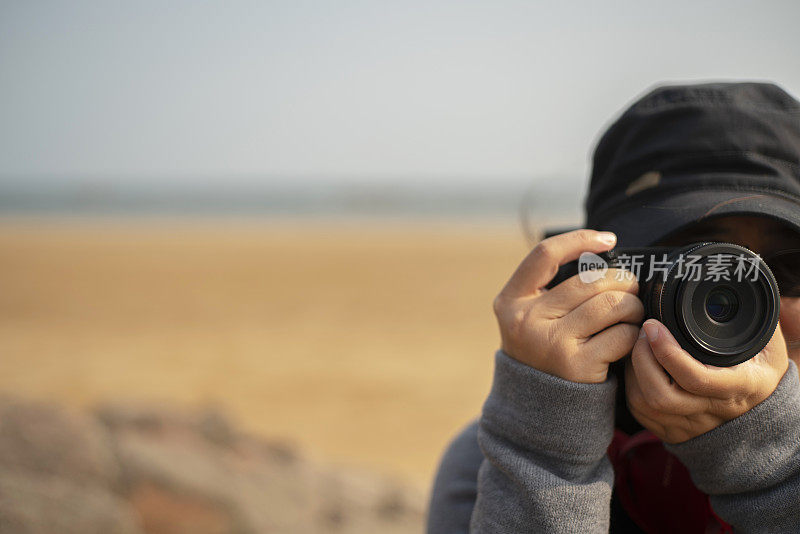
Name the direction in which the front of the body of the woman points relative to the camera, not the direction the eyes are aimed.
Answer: toward the camera

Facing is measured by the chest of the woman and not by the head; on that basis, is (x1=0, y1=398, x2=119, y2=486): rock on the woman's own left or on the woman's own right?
on the woman's own right
